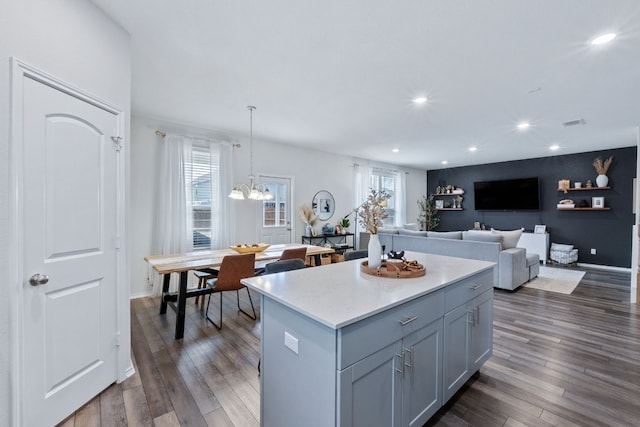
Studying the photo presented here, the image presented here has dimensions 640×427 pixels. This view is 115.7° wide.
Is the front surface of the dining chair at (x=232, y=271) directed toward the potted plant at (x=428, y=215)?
no

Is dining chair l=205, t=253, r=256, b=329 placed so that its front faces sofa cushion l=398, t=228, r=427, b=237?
no

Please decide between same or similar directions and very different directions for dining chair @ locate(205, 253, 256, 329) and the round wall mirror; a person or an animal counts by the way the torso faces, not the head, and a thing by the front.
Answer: very different directions

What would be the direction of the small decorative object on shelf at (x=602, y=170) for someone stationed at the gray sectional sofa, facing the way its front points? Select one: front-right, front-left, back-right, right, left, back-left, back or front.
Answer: front

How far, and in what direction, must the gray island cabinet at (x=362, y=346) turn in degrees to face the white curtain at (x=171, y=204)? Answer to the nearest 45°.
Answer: approximately 180°

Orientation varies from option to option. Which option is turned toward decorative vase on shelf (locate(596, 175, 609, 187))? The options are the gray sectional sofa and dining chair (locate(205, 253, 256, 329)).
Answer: the gray sectional sofa

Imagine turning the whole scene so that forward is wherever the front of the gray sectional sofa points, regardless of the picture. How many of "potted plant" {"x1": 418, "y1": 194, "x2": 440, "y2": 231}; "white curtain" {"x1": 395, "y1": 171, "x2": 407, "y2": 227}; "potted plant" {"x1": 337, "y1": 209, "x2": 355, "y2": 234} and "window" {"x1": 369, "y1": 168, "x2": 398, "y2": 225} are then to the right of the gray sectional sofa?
0

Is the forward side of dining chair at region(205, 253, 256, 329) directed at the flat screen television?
no

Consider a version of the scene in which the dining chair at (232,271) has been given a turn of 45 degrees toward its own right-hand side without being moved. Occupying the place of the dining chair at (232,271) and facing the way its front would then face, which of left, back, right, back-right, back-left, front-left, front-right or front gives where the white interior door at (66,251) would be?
back-left

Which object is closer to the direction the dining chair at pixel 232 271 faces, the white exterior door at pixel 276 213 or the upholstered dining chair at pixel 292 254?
the white exterior door

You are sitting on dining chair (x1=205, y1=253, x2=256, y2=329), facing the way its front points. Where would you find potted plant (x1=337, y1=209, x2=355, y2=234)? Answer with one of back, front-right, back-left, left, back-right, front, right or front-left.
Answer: right

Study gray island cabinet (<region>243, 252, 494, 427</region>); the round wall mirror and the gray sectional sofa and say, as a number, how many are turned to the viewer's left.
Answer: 0

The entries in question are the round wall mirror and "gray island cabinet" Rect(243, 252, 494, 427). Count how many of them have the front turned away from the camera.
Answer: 0

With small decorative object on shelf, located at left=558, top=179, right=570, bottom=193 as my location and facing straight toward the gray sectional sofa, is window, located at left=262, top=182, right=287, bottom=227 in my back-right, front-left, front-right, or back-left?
front-right

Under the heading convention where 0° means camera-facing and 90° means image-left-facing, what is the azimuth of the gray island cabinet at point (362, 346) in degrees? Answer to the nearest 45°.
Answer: approximately 315°

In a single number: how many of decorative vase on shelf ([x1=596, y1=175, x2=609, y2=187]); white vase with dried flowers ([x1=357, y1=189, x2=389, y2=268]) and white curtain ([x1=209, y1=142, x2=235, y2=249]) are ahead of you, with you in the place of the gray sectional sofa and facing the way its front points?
1

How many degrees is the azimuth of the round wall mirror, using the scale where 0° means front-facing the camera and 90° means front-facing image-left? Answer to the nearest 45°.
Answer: approximately 315°
